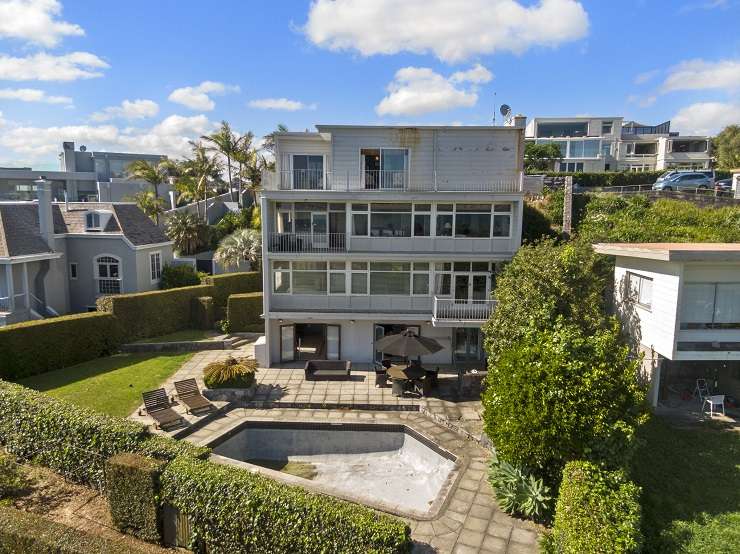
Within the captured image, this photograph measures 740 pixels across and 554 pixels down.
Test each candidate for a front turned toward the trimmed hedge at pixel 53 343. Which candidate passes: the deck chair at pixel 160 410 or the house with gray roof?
the house with gray roof

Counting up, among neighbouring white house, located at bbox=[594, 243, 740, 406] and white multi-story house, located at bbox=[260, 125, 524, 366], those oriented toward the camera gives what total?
2

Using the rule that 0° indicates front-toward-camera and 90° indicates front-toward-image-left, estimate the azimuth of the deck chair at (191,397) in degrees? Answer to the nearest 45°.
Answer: approximately 315°

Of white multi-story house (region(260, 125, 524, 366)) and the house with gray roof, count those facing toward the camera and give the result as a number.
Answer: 2

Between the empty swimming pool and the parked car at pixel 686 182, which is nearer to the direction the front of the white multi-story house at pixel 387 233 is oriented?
the empty swimming pool

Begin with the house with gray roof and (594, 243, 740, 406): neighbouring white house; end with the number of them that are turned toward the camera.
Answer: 2

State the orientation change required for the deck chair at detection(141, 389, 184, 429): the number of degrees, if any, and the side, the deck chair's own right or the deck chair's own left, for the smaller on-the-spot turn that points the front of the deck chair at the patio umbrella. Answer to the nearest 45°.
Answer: approximately 45° to the deck chair's own left

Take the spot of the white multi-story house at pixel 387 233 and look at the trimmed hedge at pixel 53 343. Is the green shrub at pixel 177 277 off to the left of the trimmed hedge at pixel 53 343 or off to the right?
right

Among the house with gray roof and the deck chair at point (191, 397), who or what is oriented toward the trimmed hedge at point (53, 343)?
the house with gray roof

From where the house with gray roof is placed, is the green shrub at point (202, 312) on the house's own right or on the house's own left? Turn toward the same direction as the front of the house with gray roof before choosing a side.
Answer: on the house's own left

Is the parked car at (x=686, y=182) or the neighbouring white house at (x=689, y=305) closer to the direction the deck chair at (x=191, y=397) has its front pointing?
the neighbouring white house
